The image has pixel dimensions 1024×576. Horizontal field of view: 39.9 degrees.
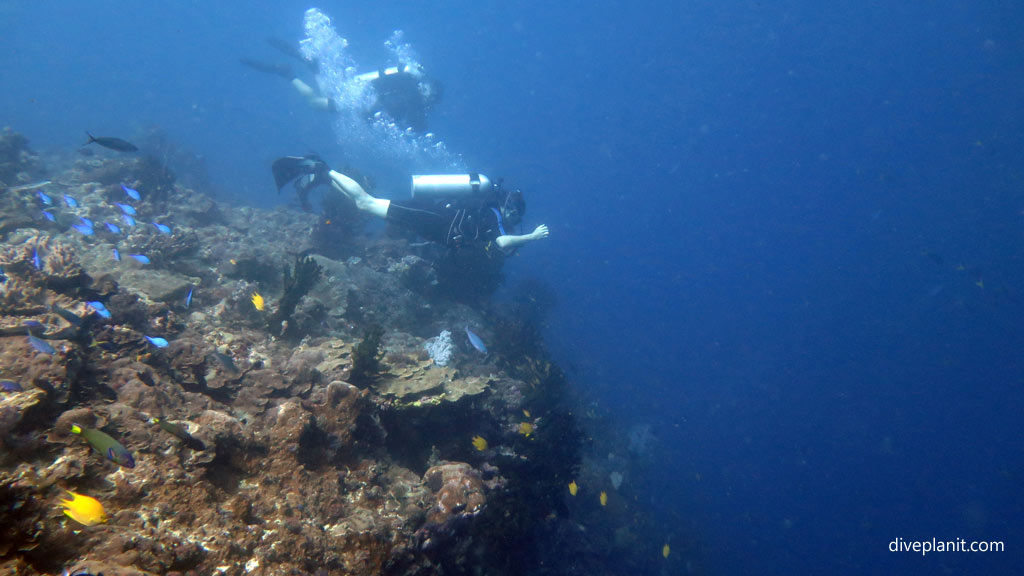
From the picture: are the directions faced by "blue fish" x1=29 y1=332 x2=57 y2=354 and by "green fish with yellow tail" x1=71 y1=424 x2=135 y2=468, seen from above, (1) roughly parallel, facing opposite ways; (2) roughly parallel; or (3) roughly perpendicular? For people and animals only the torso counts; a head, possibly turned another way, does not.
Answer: roughly parallel

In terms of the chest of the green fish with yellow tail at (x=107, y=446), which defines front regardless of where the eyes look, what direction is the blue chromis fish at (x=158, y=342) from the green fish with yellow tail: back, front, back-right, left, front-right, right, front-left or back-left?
left

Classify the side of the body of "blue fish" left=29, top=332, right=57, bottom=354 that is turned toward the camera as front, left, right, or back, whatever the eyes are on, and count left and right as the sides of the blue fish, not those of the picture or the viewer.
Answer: right

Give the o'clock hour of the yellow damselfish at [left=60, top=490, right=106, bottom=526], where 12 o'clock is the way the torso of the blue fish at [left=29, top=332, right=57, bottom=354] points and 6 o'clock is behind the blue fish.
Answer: The yellow damselfish is roughly at 3 o'clock from the blue fish.

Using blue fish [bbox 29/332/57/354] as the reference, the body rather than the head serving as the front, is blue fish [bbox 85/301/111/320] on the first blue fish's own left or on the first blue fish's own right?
on the first blue fish's own left

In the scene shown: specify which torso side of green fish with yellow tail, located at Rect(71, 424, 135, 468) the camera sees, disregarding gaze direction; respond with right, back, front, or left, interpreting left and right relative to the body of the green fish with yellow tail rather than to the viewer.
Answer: right

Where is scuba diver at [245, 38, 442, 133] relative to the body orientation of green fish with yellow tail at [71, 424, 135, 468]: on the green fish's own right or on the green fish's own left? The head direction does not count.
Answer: on the green fish's own left

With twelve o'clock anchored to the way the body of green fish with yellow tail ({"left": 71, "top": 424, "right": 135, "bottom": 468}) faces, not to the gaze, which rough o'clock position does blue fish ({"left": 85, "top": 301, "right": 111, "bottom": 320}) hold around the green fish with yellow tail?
The blue fish is roughly at 9 o'clock from the green fish with yellow tail.
